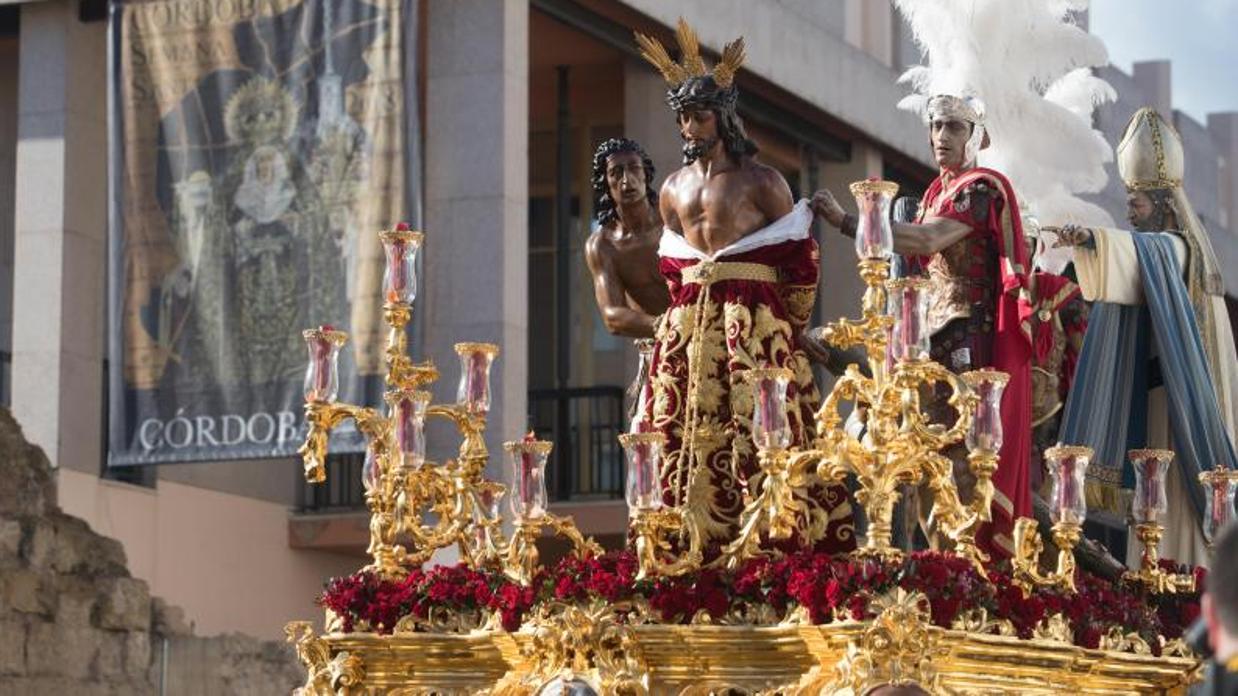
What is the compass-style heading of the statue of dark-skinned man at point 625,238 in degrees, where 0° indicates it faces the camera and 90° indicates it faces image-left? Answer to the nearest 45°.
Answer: approximately 0°

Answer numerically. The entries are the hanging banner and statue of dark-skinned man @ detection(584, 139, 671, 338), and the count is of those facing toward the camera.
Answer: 2

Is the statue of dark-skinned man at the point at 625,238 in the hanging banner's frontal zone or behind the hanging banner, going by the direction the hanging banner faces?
frontal zone

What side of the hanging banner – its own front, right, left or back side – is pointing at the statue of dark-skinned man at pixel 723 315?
front

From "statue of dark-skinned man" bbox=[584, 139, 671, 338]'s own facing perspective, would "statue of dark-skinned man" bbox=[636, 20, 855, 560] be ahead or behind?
ahead

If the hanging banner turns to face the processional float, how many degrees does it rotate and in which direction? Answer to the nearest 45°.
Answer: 0° — it already faces it

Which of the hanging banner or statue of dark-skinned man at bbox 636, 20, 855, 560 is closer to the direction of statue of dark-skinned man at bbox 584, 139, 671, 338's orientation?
the statue of dark-skinned man
